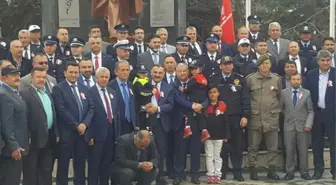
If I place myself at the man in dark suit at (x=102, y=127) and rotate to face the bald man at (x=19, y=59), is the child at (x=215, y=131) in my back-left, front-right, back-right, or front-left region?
back-right

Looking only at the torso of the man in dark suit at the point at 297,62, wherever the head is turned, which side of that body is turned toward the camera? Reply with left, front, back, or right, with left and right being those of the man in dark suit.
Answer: front

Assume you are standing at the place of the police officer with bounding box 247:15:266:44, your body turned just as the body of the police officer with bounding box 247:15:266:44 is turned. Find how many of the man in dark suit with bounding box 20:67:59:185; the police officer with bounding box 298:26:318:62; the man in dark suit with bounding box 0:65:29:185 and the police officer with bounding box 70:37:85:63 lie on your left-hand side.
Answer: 1

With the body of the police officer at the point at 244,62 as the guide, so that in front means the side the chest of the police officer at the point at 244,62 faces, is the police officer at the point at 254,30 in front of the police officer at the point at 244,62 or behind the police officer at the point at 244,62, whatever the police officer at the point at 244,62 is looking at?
behind

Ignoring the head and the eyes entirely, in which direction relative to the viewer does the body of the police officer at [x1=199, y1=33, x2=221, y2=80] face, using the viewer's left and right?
facing the viewer

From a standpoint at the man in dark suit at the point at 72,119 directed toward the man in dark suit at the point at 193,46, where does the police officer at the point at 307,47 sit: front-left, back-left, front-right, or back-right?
front-right

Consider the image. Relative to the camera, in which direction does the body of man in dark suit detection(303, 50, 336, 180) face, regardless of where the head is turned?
toward the camera
